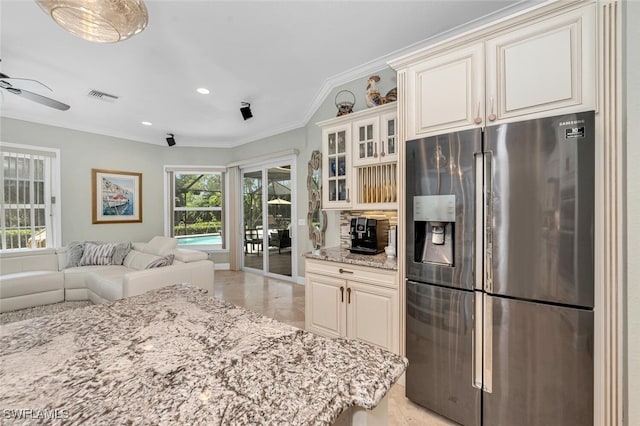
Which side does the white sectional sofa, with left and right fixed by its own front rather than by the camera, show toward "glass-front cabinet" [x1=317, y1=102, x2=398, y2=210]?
left

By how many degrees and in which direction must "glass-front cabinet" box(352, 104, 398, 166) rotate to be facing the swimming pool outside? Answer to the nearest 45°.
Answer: approximately 90° to its right

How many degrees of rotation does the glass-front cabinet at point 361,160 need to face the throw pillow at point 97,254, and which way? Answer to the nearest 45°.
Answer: approximately 45° to its right

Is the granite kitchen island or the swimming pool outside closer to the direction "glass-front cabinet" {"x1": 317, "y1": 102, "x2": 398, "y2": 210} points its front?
the granite kitchen island

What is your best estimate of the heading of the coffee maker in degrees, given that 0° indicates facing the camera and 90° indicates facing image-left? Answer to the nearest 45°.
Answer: approximately 45°

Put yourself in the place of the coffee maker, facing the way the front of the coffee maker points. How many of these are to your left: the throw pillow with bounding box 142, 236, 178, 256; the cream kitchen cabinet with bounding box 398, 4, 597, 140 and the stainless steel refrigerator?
2

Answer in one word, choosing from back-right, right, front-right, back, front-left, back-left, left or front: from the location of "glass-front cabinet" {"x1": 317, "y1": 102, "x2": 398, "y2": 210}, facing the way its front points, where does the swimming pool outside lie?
right

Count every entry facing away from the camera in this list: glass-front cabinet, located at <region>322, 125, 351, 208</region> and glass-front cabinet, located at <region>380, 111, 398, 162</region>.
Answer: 0

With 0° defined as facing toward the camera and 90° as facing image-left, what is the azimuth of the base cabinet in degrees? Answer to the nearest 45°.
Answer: approximately 45°

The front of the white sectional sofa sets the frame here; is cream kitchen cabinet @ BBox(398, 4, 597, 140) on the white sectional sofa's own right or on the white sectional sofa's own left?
on the white sectional sofa's own left

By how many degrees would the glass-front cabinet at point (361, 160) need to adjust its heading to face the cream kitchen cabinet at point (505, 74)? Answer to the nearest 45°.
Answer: approximately 90° to its left

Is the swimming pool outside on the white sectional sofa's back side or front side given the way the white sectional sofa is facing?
on the back side
